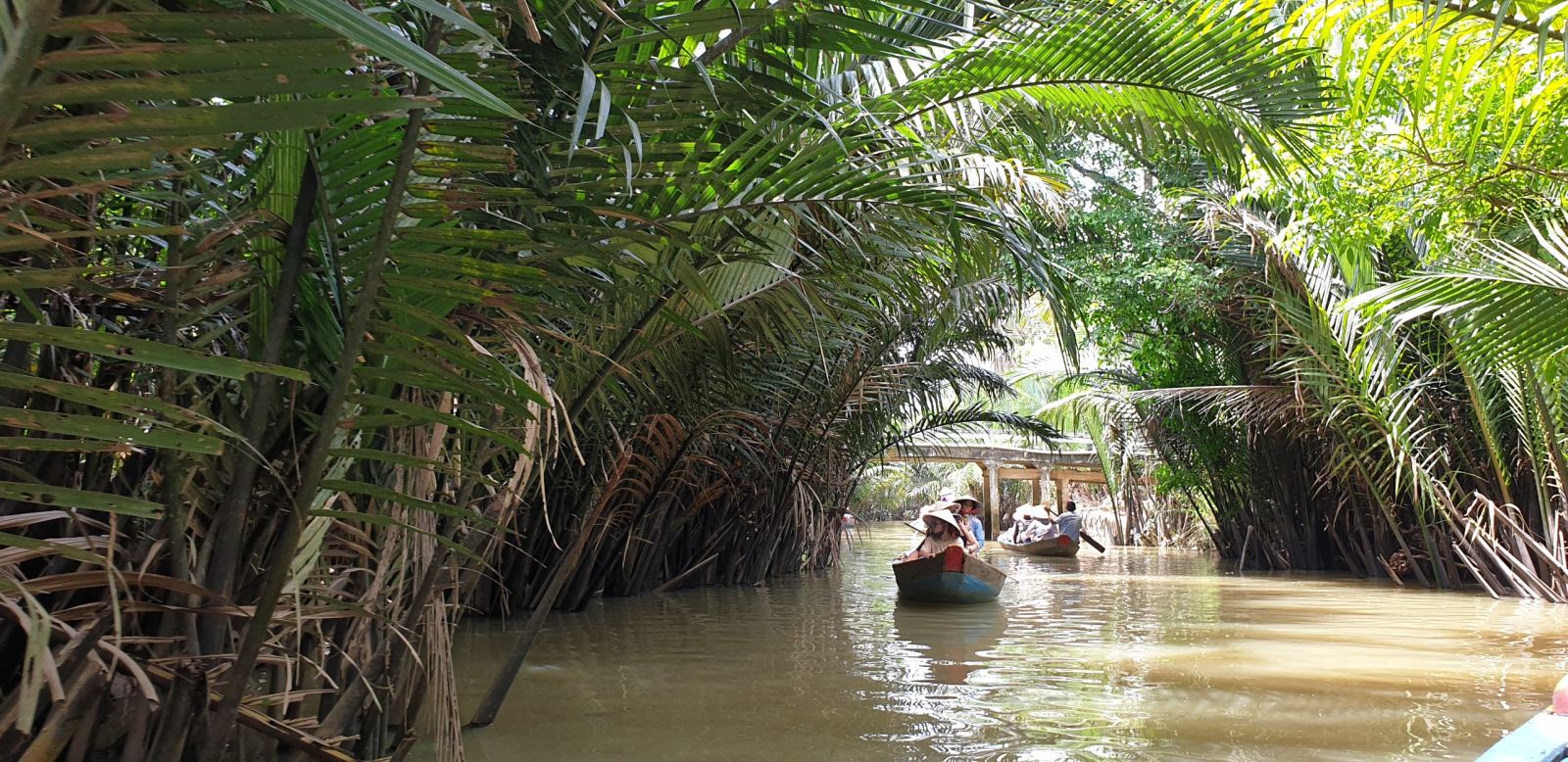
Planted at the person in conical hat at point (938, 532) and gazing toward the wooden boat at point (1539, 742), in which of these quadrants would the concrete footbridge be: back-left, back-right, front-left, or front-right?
back-left

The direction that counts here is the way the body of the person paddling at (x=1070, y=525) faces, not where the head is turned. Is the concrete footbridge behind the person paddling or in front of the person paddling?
in front
